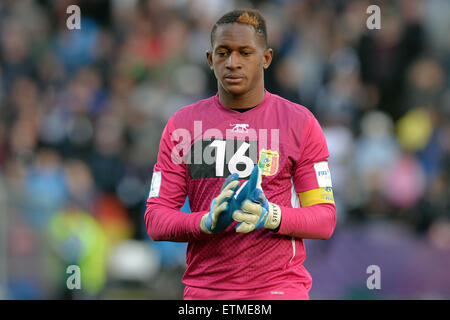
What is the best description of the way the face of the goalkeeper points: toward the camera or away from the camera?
toward the camera

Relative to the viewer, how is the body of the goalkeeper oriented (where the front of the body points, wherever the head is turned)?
toward the camera
